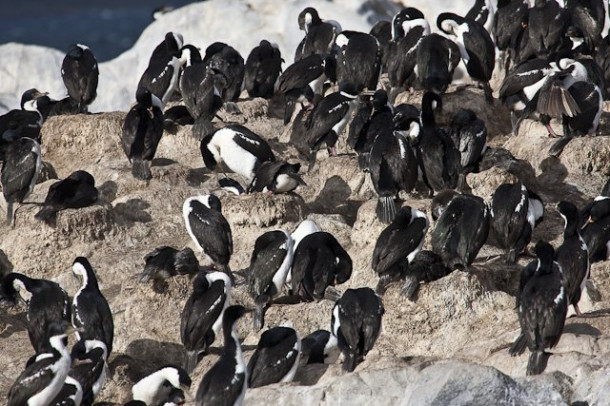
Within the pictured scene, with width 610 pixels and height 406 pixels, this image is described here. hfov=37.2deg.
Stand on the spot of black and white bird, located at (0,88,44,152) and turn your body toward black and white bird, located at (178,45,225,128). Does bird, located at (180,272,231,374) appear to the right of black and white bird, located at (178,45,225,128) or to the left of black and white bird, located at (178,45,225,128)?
right

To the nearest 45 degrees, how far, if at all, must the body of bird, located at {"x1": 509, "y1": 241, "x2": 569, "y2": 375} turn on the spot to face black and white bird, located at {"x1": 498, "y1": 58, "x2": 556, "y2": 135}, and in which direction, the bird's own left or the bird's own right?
0° — it already faces it

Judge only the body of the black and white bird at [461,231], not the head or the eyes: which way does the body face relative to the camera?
away from the camera

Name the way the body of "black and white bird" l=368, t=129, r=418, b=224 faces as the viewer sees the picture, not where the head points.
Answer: away from the camera

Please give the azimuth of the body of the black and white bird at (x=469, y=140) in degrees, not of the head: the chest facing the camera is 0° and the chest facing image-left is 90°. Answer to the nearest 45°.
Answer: approximately 225°

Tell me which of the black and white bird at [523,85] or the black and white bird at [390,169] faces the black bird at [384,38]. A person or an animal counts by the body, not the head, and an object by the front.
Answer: the black and white bird at [390,169]

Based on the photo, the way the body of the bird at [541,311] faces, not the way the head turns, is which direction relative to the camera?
away from the camera
